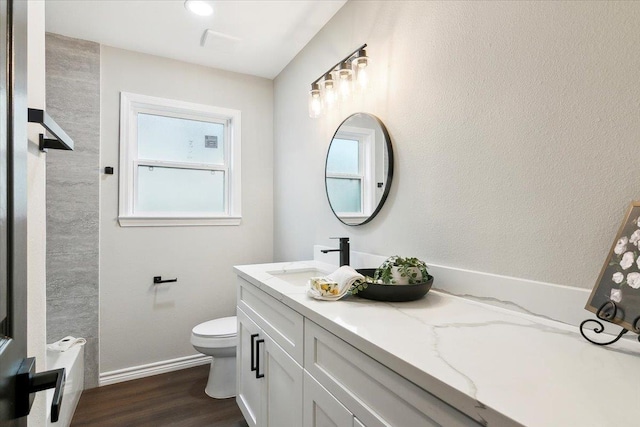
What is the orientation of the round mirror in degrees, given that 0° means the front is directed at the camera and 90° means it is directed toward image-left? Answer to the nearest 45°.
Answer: approximately 45°

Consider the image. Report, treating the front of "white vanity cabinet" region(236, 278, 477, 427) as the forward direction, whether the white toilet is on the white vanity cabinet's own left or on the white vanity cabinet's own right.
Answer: on the white vanity cabinet's own right

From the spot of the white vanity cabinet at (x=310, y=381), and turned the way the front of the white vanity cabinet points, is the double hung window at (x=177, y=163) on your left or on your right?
on your right
